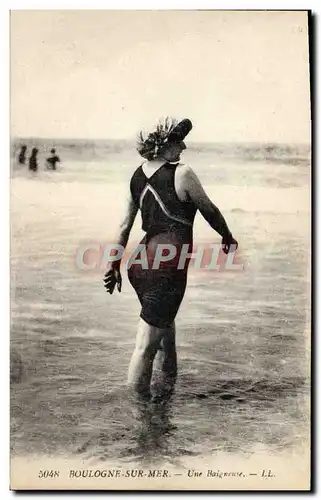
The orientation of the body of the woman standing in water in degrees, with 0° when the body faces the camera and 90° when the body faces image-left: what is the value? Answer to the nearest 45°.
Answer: approximately 225°
